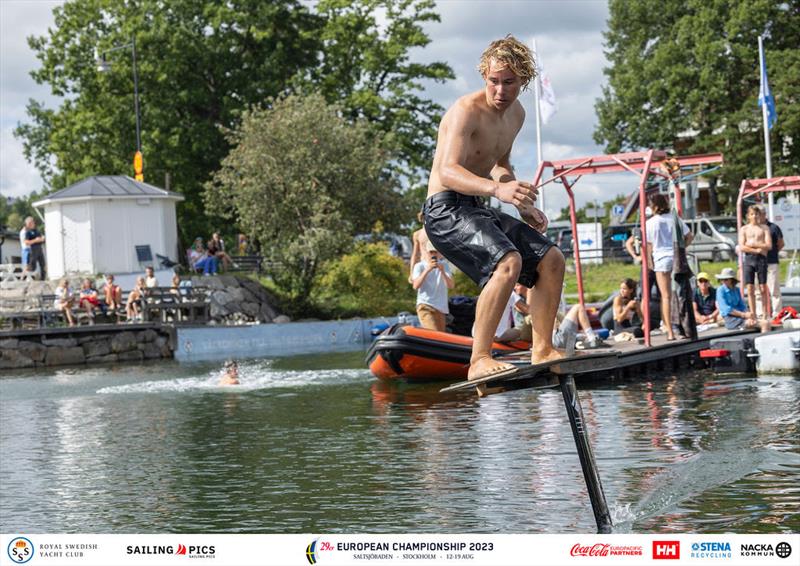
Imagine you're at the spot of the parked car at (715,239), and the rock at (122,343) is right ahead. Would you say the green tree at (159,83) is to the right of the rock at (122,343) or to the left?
right

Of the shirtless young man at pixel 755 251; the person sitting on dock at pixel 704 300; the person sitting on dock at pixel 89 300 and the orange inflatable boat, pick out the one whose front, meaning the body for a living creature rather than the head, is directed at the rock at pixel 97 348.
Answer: the person sitting on dock at pixel 89 300

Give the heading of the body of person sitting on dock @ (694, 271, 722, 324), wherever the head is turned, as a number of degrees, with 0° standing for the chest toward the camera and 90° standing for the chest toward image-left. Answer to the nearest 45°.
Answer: approximately 0°

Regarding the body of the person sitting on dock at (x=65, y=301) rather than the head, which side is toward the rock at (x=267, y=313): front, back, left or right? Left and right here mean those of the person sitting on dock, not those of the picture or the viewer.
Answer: left

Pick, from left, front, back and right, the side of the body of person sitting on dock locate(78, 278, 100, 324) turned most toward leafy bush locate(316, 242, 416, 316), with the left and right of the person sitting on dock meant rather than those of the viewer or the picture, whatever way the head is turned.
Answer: left
